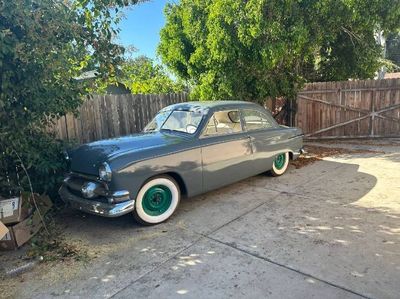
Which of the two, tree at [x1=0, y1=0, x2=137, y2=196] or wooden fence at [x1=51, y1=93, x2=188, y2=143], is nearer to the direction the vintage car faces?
the tree

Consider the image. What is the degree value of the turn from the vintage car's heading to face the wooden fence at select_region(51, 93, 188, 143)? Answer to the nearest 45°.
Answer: approximately 90° to its right

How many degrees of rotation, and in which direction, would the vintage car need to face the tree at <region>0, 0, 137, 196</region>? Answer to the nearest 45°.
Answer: approximately 45° to its right

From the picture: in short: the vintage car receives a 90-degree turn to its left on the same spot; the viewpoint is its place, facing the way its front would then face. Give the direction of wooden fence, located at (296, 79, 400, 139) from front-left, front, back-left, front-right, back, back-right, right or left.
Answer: left

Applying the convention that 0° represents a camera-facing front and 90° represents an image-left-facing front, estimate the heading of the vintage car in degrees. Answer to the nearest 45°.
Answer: approximately 45°

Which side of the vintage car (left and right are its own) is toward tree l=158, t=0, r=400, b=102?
back
